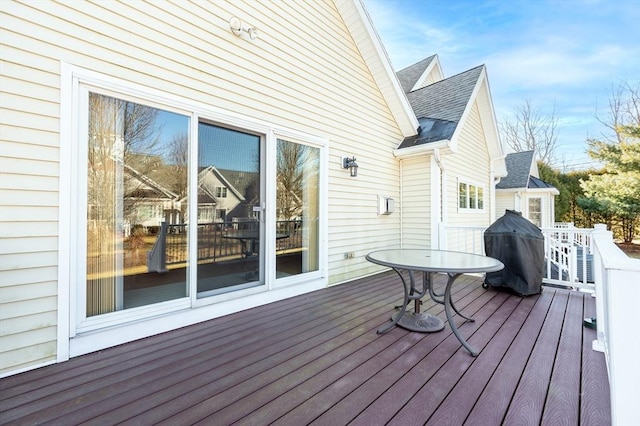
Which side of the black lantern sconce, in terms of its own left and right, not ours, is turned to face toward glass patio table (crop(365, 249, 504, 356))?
front

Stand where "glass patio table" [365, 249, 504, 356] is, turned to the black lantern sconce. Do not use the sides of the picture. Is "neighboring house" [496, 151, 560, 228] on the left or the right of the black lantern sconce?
right

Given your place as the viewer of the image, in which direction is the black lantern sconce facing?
facing the viewer and to the right of the viewer

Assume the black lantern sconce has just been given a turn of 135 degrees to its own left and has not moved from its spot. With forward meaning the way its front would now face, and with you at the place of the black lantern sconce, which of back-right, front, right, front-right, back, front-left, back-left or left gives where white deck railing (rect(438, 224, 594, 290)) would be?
right

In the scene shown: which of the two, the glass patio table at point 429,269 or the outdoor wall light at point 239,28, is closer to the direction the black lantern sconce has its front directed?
the glass patio table

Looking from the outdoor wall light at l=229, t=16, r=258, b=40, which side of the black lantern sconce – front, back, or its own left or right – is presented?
right

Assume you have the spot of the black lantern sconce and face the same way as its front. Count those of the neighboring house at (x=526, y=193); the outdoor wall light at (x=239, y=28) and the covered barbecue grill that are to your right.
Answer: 1

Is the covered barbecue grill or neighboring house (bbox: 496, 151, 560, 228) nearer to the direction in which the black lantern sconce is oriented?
the covered barbecue grill

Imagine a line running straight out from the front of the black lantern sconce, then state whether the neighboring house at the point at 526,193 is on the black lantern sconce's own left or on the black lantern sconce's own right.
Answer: on the black lantern sconce's own left

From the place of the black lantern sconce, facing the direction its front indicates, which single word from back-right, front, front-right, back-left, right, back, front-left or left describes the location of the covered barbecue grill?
front-left

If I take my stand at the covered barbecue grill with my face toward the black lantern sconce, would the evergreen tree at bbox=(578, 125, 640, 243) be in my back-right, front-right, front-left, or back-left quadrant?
back-right
